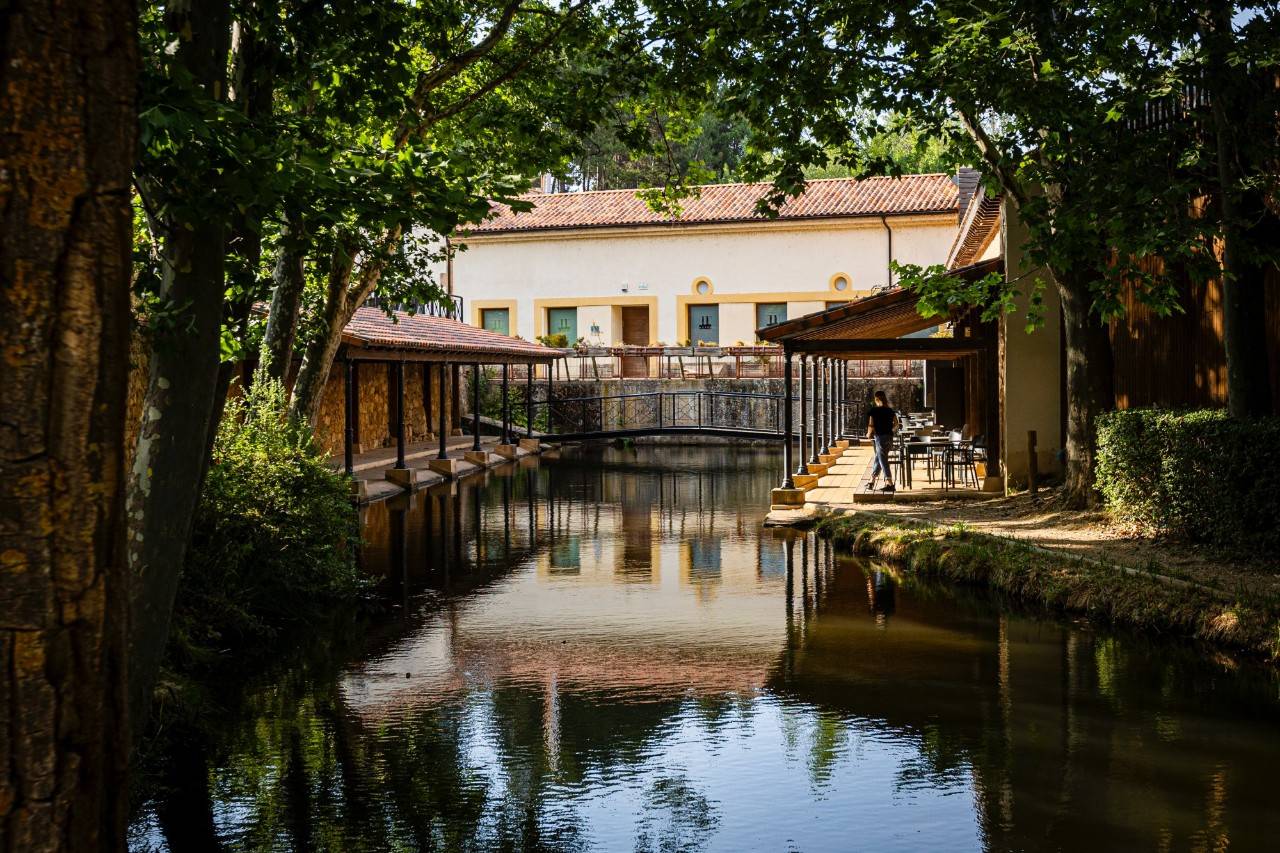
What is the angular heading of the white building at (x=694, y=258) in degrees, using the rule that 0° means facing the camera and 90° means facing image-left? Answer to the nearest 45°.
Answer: approximately 0°

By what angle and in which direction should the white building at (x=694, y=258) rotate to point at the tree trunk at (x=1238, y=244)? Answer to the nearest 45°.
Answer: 0° — it already faces it

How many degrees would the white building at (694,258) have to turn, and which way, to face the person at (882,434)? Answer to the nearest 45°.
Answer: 0° — it already faces them

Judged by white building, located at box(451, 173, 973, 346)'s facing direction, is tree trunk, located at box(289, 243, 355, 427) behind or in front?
in front

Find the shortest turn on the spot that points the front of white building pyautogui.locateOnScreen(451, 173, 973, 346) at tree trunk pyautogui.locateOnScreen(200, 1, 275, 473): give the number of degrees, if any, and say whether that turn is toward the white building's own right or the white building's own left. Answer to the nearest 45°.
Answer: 0° — it already faces it

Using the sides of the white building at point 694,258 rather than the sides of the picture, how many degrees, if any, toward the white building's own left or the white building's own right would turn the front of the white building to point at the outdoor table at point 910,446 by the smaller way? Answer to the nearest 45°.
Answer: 0° — it already faces it

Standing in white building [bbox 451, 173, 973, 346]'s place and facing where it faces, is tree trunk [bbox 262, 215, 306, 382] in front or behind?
in front

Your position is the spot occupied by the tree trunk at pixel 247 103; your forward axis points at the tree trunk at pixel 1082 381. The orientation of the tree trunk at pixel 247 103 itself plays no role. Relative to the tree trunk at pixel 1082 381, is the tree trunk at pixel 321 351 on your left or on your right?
left

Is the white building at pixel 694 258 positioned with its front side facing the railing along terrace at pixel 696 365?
yes
